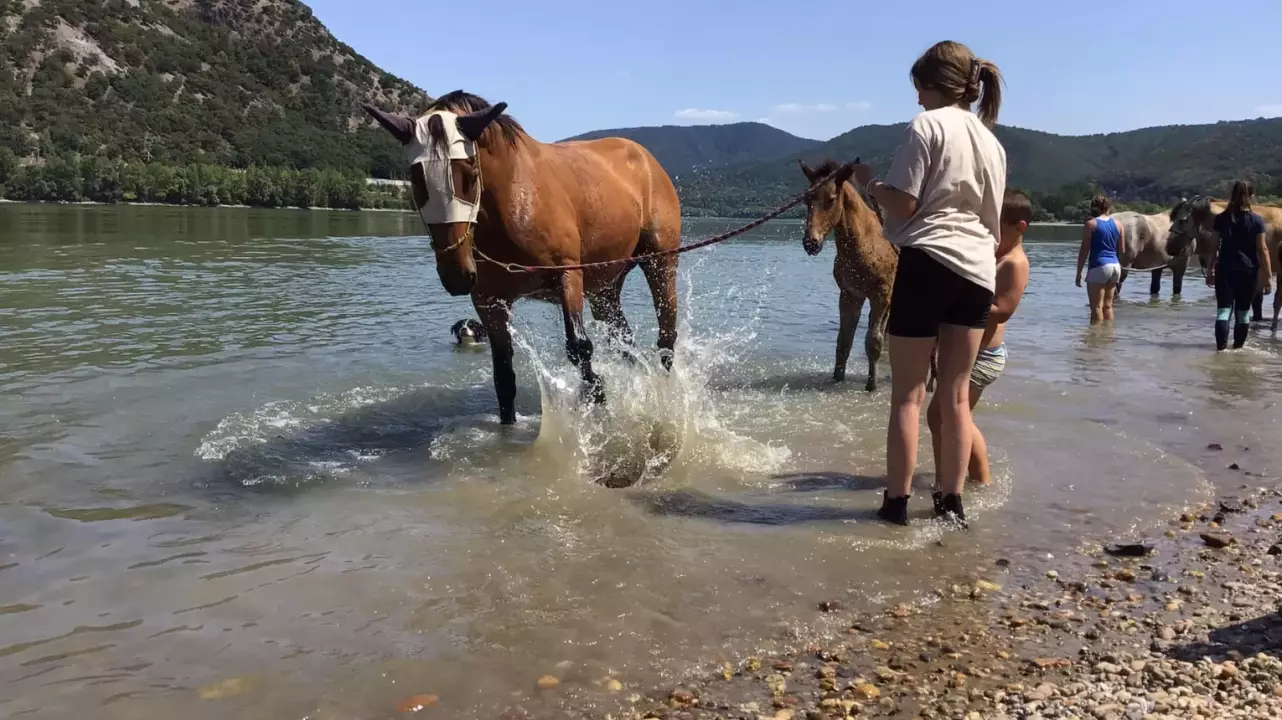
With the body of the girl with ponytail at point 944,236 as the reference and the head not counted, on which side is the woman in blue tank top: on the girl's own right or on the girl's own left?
on the girl's own right

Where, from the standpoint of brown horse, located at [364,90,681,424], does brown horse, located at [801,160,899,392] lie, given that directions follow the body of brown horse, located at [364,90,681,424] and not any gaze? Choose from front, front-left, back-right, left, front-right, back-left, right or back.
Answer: back

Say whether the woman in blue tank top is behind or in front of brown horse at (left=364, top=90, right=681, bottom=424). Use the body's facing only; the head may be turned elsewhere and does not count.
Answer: behind

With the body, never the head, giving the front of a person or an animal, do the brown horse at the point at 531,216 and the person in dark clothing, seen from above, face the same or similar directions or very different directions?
very different directions

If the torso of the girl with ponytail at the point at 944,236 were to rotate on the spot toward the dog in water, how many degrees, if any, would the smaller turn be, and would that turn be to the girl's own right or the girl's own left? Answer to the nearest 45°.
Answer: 0° — they already face it
